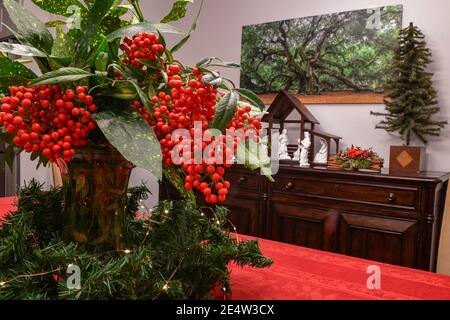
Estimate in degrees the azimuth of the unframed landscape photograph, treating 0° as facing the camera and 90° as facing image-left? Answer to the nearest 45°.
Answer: approximately 45°

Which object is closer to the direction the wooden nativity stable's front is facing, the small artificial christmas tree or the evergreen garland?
the evergreen garland

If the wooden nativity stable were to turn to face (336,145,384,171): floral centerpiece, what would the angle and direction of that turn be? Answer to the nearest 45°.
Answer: approximately 90° to its left
